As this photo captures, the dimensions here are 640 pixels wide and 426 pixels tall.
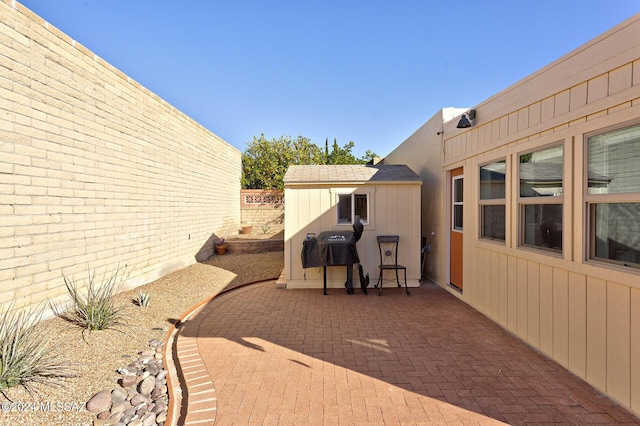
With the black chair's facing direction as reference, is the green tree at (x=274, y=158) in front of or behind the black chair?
behind

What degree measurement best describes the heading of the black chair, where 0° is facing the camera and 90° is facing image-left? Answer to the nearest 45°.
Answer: approximately 0°

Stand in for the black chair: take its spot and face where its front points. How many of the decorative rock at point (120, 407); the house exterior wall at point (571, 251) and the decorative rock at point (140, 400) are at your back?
0

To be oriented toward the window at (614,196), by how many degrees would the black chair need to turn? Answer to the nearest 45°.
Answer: approximately 45° to its left

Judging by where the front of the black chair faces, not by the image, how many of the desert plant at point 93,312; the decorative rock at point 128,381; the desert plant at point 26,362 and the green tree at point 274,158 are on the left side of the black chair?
0

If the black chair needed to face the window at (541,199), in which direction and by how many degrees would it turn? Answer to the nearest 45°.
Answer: approximately 45° to its left

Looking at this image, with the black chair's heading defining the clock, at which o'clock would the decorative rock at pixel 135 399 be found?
The decorative rock is roughly at 1 o'clock from the black chair.

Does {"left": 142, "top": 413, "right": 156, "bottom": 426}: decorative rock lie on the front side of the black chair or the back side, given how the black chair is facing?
on the front side

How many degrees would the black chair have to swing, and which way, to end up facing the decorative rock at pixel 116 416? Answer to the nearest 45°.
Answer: approximately 45° to its right

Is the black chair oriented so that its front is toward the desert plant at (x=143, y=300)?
no

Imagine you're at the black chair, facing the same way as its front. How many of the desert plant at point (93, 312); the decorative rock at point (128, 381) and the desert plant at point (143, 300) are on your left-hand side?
0

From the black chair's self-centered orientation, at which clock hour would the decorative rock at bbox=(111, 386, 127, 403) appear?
The decorative rock is roughly at 1 o'clock from the black chair.

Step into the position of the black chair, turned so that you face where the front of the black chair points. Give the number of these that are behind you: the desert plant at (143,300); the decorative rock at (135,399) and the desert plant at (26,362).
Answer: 0

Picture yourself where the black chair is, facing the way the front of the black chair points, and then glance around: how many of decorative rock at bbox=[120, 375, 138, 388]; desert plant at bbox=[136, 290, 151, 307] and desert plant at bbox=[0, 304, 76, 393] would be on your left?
0

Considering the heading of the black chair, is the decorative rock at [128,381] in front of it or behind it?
in front

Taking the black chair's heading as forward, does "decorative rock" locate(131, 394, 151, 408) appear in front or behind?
in front
